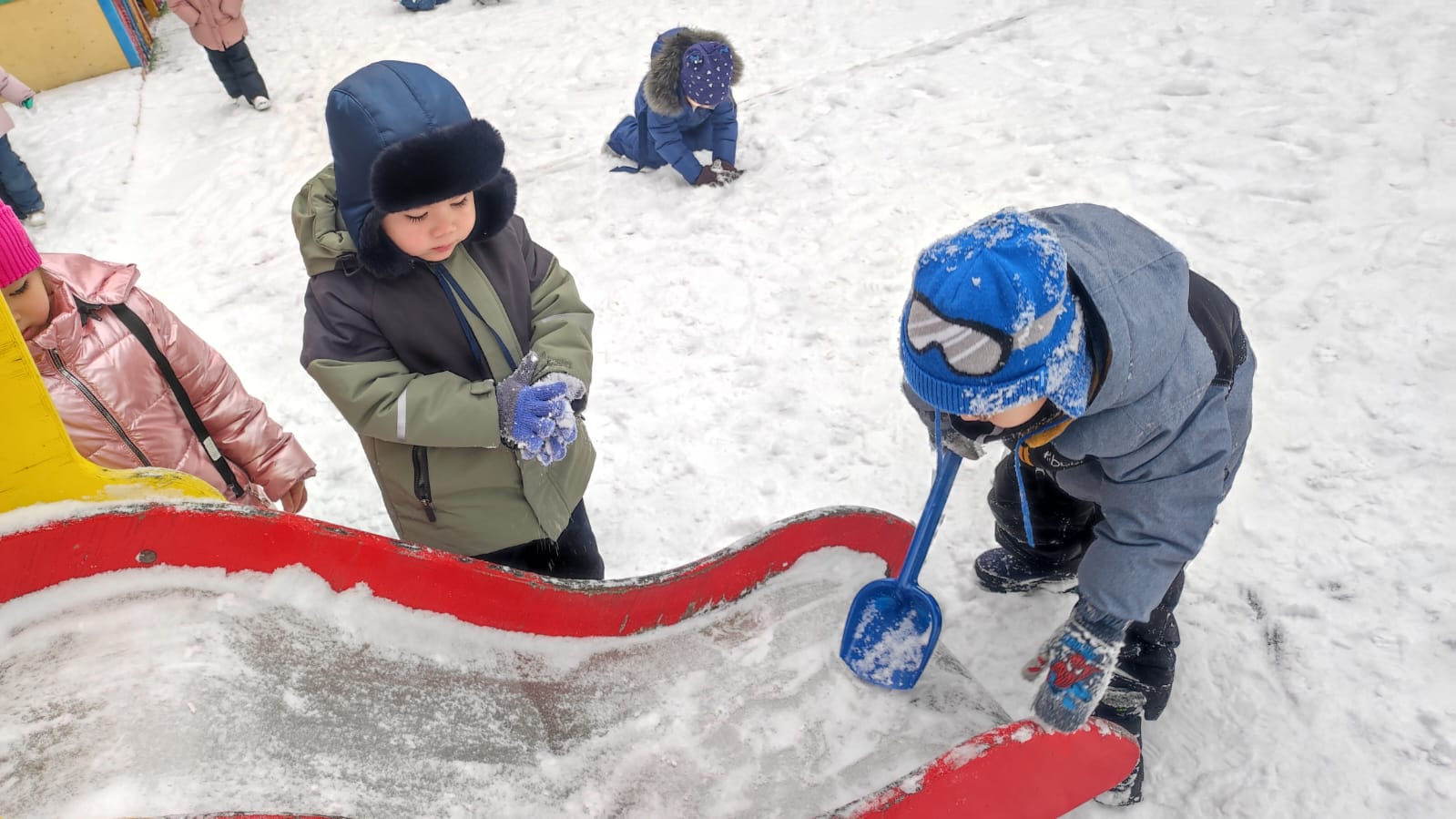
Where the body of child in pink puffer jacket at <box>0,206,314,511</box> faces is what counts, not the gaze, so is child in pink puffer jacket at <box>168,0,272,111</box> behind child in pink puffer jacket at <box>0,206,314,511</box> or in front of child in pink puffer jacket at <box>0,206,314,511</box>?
behind

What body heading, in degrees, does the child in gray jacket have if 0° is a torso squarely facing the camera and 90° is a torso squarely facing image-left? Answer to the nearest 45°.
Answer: approximately 45°
